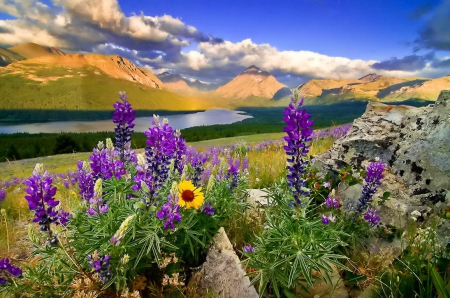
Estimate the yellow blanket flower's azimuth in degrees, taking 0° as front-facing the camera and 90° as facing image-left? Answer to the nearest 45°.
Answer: approximately 0°

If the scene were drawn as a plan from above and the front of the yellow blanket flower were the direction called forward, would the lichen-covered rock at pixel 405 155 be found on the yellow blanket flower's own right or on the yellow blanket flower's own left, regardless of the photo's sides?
on the yellow blanket flower's own left

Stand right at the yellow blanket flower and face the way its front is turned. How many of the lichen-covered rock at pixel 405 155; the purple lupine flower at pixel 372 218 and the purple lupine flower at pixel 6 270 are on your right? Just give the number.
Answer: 1

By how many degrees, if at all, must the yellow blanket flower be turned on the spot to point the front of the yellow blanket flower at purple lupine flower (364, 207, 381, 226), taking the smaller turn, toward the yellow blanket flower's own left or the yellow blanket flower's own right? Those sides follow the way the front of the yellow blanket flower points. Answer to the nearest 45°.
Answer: approximately 90° to the yellow blanket flower's own left

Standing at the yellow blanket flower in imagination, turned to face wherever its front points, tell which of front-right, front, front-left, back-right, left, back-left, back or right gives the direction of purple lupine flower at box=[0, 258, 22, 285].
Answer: right
